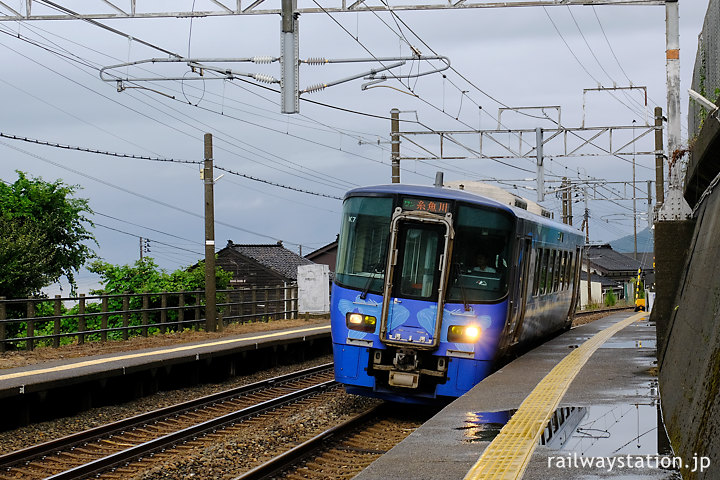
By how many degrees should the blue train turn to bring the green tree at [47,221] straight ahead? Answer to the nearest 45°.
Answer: approximately 90° to its right

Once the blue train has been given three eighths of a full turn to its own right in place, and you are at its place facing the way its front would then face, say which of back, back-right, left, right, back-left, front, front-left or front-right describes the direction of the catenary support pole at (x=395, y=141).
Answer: front

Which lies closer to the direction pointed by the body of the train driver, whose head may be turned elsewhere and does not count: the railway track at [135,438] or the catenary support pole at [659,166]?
the railway track

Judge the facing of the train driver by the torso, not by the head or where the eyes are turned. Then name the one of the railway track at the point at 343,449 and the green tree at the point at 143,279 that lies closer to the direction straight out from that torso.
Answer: the railway track

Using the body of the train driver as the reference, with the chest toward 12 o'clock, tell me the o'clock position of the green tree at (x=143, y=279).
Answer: The green tree is roughly at 5 o'clock from the train driver.

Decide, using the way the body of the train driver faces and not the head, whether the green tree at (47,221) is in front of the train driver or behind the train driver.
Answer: behind

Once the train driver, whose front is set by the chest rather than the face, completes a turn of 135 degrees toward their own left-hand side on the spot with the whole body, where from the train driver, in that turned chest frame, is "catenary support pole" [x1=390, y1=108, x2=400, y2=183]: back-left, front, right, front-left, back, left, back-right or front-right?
front-left

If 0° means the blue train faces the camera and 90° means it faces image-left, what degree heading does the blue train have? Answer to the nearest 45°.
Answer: approximately 45°

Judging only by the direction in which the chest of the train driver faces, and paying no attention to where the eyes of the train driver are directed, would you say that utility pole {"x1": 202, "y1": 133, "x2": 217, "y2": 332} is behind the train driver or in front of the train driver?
behind

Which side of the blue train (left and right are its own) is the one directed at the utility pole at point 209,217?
right

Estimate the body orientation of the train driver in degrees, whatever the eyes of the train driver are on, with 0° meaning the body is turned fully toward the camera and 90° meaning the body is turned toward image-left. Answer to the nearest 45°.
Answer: approximately 0°
